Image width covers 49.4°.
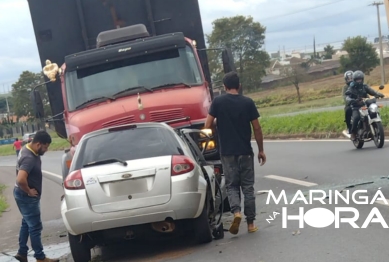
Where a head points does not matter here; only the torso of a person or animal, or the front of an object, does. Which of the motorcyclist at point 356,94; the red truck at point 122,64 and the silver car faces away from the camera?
the silver car

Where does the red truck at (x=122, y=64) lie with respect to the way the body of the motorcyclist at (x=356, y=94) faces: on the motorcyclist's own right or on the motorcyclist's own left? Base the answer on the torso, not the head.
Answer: on the motorcyclist's own right

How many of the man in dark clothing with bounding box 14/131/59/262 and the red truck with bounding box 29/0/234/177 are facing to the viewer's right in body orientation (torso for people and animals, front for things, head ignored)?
1

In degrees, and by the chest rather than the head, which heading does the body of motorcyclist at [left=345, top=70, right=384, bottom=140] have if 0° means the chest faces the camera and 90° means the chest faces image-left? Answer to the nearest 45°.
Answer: approximately 315°

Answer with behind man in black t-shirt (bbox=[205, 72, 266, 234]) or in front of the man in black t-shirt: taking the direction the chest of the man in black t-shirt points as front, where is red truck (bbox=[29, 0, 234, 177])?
in front

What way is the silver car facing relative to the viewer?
away from the camera

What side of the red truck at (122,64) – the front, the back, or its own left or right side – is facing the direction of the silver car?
front

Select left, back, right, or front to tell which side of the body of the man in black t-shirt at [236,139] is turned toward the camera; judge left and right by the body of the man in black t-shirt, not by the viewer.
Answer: back

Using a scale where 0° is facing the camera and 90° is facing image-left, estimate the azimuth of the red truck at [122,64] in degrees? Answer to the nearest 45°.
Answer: approximately 0°

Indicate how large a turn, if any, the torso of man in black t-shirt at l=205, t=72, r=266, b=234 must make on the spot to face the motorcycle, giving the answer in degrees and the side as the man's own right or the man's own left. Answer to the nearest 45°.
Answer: approximately 45° to the man's own right

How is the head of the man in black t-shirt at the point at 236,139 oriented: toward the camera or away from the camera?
away from the camera

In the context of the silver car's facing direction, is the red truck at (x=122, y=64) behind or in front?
in front

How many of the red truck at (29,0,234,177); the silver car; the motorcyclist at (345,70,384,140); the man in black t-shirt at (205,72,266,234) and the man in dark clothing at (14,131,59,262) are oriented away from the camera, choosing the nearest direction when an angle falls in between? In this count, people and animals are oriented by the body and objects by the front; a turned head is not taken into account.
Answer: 2

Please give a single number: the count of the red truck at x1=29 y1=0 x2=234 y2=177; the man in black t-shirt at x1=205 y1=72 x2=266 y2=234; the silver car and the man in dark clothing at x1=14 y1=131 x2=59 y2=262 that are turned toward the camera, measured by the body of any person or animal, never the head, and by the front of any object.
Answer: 1

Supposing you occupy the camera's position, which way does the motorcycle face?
facing the viewer and to the right of the viewer

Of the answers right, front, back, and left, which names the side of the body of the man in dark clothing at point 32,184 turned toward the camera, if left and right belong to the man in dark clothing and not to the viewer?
right
